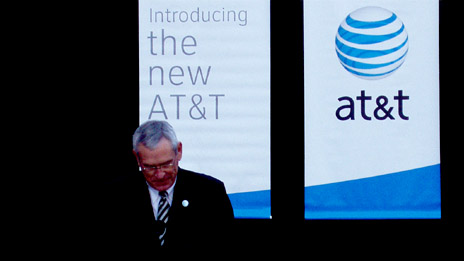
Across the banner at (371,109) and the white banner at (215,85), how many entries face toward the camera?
2

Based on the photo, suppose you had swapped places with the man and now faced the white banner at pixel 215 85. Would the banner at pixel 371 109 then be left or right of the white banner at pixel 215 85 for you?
right

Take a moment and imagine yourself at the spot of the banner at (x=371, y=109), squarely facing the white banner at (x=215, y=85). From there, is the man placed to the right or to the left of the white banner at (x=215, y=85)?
left

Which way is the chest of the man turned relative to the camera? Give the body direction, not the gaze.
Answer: toward the camera

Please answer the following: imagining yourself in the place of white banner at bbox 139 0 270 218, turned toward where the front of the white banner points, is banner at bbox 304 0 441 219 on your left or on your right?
on your left

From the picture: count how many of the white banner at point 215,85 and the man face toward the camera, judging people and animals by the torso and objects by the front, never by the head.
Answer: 2

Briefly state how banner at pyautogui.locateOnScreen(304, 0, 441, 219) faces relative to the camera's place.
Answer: facing the viewer

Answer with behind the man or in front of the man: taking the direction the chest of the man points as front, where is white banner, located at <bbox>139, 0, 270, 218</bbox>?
behind

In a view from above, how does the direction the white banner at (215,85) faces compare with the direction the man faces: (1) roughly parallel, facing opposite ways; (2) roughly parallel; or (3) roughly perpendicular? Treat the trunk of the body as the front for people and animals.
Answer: roughly parallel

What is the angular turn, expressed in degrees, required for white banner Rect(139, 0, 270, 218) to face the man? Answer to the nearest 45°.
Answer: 0° — it already faces them

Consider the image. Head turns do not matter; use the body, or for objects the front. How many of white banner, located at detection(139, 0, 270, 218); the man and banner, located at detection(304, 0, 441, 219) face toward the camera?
3
